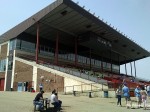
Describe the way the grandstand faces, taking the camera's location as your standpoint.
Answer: facing the viewer and to the right of the viewer
